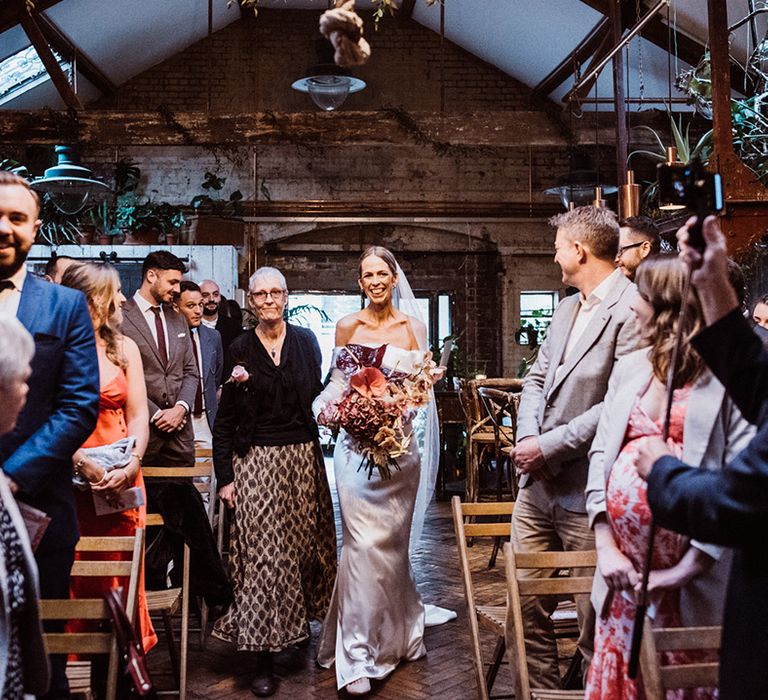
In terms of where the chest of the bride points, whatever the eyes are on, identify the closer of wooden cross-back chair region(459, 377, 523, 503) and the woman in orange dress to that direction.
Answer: the woman in orange dress

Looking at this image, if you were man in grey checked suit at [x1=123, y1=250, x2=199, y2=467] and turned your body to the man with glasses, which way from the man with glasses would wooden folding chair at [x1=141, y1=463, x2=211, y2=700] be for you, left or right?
right

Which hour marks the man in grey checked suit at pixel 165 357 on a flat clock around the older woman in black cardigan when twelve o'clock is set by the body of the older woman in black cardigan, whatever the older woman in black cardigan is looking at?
The man in grey checked suit is roughly at 5 o'clock from the older woman in black cardigan.

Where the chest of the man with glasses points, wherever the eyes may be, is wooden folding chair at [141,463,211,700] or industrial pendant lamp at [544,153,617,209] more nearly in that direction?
the wooden folding chair

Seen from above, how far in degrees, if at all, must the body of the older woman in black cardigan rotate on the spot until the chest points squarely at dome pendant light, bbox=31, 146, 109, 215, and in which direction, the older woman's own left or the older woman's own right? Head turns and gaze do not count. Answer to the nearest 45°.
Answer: approximately 135° to the older woman's own right

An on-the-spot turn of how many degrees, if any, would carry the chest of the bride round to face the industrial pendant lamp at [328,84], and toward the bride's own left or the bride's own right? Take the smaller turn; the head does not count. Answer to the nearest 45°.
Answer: approximately 180°

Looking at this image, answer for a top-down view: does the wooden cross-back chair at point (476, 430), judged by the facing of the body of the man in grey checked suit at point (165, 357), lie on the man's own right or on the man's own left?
on the man's own left

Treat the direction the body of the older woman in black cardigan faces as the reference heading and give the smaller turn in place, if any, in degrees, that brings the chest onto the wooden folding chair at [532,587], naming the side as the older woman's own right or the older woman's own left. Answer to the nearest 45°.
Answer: approximately 45° to the older woman's own left

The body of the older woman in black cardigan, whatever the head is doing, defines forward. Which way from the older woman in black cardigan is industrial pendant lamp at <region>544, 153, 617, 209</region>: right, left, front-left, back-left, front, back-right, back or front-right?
back-left

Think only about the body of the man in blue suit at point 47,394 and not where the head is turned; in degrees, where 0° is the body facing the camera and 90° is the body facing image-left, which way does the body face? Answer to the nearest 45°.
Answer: approximately 0°

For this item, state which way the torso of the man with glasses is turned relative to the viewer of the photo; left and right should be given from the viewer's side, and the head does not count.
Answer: facing to the left of the viewer

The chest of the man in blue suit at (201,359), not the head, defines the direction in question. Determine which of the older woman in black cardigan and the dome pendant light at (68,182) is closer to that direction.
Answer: the older woman in black cardigan
